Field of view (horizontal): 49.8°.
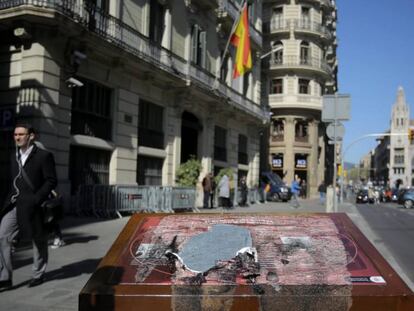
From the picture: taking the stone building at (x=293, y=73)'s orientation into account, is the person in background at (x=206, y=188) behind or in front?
in front

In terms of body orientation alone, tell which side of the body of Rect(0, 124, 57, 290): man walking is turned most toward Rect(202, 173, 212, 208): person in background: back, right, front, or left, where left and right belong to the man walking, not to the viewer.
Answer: back

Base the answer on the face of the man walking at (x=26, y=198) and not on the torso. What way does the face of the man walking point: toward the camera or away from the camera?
toward the camera

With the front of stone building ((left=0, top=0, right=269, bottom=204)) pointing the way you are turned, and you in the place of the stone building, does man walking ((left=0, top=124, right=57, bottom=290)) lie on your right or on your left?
on your right

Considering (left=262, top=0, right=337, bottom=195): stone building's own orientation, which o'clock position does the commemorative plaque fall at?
The commemorative plaque is roughly at 12 o'clock from the stone building.

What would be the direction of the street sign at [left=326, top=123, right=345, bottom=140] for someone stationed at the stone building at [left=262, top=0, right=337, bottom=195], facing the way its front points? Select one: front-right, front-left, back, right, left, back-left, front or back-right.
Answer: front

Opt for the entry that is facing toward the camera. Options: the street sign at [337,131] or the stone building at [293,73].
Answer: the stone building

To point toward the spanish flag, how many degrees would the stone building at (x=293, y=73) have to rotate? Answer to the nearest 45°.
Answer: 0° — it already faces it

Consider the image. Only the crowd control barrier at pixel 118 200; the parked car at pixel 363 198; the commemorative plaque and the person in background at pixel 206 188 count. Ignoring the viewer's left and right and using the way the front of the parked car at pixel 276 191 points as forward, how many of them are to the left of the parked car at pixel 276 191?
1

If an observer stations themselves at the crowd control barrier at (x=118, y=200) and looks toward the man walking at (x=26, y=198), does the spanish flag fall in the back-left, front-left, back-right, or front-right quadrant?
back-left

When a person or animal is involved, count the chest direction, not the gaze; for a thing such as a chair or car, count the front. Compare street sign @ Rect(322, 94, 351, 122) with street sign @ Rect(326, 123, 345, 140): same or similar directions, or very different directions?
same or similar directions

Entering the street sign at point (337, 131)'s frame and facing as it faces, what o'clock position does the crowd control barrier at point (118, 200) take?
The crowd control barrier is roughly at 9 o'clock from the street sign.
